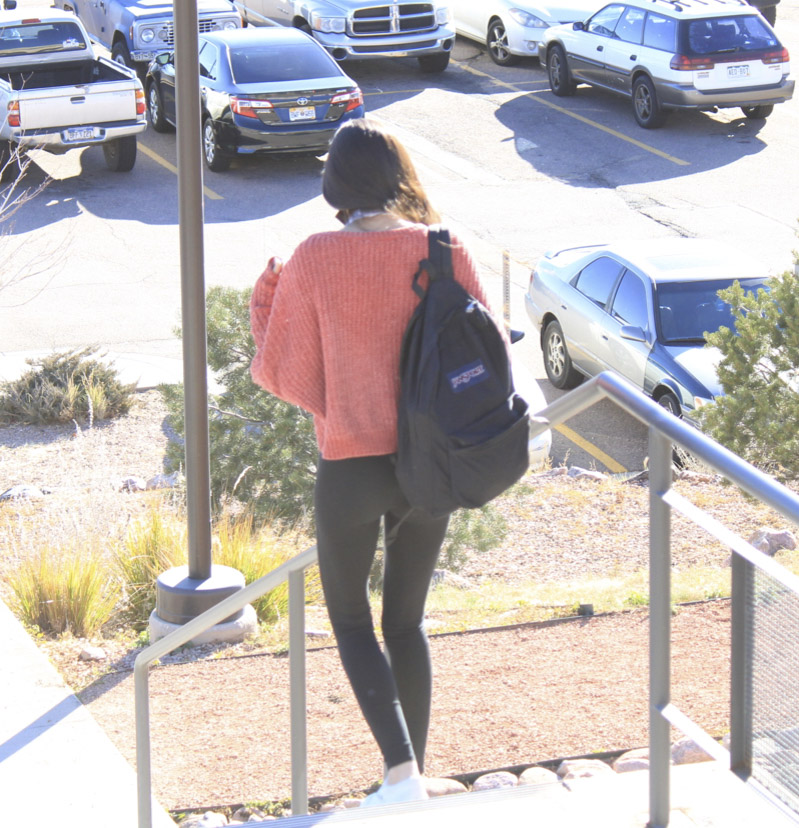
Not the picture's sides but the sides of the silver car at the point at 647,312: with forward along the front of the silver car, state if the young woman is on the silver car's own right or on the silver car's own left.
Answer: on the silver car's own right

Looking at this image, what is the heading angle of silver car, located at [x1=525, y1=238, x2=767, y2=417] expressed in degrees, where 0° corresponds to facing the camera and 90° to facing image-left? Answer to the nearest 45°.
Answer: approximately 315°

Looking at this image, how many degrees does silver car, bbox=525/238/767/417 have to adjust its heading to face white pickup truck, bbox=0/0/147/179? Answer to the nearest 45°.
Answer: approximately 180°

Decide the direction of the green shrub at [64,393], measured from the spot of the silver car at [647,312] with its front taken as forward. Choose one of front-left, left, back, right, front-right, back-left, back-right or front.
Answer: back-right

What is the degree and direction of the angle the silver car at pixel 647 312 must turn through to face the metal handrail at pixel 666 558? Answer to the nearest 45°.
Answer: approximately 45° to its right

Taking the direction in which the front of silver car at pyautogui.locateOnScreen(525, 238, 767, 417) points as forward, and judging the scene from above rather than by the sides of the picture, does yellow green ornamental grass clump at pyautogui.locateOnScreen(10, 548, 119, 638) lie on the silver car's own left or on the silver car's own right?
on the silver car's own right

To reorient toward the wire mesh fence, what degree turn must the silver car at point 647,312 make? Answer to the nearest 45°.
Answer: approximately 45° to its right

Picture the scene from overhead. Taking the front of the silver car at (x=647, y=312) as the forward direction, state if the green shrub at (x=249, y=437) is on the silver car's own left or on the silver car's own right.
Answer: on the silver car's own right

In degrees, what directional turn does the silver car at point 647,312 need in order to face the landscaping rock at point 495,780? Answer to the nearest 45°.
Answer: approximately 45° to its right

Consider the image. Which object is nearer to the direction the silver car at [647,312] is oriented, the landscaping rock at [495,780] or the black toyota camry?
the landscaping rock
